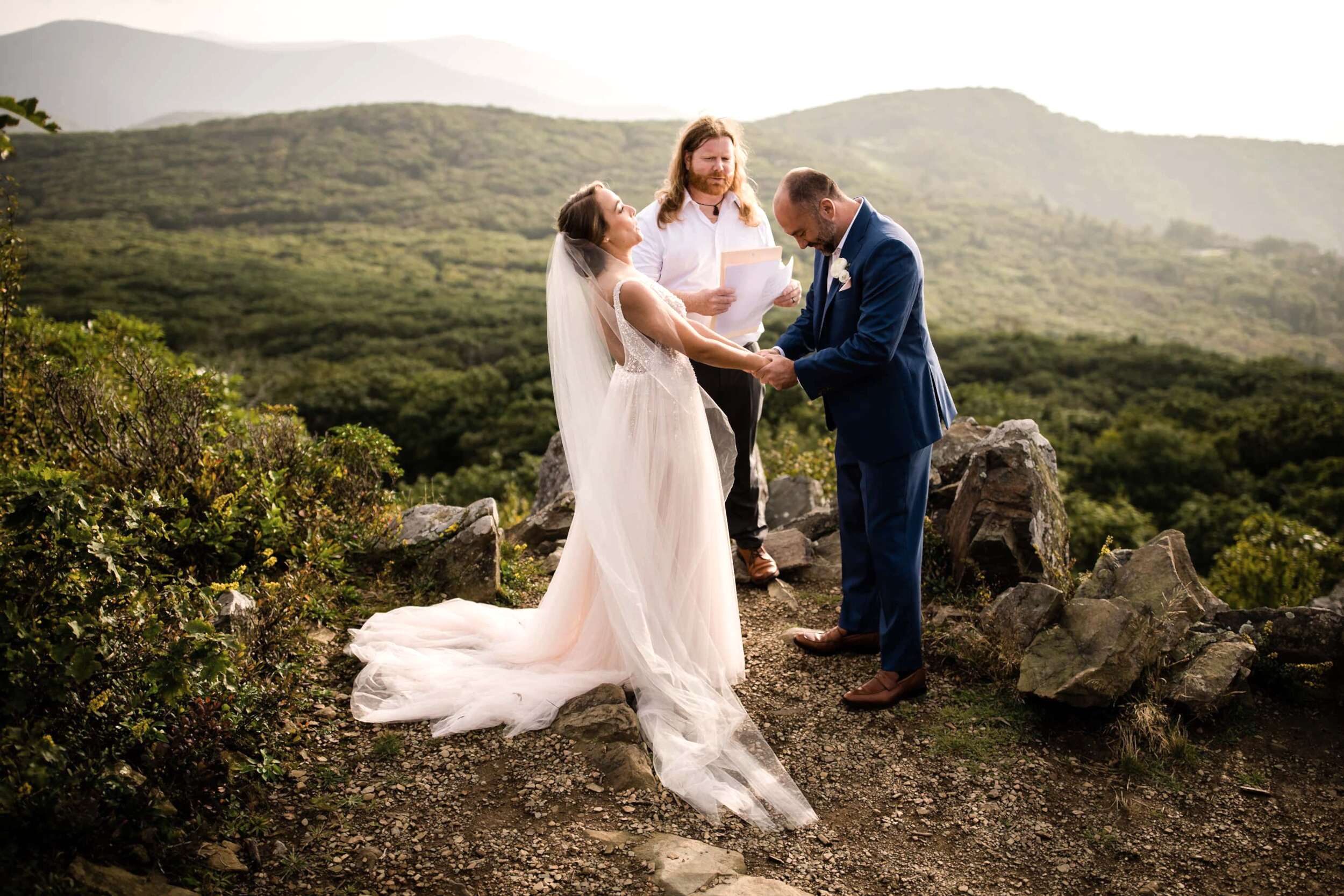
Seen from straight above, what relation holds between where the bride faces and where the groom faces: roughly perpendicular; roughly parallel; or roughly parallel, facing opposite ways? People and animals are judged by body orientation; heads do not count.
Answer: roughly parallel, facing opposite ways

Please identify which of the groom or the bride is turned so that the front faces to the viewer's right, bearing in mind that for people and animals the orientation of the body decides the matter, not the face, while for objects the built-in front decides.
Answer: the bride

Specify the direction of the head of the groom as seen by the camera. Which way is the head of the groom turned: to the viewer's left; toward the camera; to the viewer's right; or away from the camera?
to the viewer's left

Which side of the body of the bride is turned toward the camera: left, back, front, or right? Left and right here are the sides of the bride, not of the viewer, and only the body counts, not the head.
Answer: right

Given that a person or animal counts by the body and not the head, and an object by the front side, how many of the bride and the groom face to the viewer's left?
1

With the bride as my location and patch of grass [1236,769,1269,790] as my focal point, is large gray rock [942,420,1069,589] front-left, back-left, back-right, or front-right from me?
front-left

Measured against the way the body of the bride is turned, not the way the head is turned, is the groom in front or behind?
in front

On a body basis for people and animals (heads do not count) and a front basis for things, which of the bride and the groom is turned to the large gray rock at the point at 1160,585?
the bride

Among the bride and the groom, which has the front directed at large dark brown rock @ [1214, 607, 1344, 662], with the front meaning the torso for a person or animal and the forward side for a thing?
the bride

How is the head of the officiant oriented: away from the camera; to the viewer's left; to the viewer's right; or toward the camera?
toward the camera

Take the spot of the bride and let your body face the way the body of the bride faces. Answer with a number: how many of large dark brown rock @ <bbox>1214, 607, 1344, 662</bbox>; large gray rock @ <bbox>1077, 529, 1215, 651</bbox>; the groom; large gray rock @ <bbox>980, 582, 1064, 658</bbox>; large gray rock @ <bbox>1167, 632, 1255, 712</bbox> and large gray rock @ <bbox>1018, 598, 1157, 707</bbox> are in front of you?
6

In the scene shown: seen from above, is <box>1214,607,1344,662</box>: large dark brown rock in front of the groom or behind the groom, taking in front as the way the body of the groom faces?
behind

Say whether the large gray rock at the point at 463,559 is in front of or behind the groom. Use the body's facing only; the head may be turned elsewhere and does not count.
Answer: in front

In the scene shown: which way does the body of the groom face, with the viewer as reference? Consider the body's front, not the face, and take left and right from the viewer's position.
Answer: facing to the left of the viewer

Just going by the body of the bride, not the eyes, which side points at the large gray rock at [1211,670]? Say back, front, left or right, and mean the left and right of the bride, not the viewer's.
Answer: front
